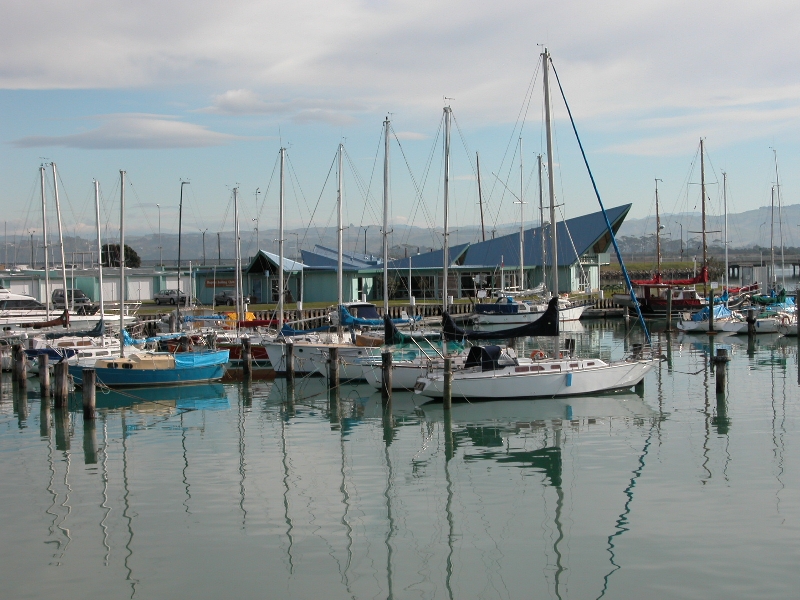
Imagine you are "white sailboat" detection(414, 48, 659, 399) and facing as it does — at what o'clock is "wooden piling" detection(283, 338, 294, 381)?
The wooden piling is roughly at 7 o'clock from the white sailboat.

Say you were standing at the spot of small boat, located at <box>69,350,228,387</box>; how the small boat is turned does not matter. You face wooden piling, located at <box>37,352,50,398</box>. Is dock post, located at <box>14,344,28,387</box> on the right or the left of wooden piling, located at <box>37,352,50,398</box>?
right

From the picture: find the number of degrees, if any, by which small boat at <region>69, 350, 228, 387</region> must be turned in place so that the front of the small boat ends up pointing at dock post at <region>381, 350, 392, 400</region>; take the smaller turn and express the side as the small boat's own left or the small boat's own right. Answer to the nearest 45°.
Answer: approximately 135° to the small boat's own left

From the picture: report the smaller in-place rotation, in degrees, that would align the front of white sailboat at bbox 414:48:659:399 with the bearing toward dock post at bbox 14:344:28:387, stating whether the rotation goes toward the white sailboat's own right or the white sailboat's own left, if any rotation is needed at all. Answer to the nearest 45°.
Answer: approximately 180°

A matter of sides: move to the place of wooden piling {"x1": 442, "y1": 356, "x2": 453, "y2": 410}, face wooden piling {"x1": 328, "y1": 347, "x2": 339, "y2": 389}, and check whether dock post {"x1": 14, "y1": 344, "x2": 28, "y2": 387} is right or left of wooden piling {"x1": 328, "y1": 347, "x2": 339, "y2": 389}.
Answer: left

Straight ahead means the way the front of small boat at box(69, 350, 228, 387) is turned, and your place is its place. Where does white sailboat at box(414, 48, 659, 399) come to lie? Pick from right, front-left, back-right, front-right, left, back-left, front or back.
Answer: back-left

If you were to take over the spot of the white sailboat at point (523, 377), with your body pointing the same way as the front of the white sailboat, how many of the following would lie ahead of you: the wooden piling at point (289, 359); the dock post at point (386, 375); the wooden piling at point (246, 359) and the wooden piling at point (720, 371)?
1

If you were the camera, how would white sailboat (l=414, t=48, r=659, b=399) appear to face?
facing to the right of the viewer

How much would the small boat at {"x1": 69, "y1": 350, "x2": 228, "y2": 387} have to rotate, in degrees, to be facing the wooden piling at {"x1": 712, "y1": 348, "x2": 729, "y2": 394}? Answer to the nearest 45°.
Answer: approximately 135° to its left

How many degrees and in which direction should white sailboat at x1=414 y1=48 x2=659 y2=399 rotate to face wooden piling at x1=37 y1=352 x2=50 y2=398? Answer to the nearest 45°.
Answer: approximately 180°

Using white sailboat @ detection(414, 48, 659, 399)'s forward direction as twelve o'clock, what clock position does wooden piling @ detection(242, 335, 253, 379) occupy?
The wooden piling is roughly at 7 o'clock from the white sailboat.

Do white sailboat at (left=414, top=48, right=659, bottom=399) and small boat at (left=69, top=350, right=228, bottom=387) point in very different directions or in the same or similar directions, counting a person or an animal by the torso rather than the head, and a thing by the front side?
very different directions

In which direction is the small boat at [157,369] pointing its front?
to the viewer's left

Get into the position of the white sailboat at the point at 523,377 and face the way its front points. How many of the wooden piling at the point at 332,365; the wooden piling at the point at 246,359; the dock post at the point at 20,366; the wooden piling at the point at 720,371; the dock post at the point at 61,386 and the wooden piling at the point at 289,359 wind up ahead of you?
1

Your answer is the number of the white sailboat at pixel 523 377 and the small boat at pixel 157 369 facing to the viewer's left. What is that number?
1

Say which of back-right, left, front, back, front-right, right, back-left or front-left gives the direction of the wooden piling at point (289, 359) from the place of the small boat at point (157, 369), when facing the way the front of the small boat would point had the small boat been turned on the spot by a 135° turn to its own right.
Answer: front-right
